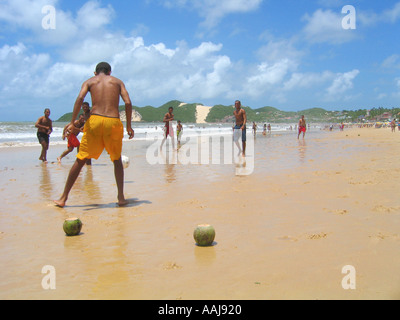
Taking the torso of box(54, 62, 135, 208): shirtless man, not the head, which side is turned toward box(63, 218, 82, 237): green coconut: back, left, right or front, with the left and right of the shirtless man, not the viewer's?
back

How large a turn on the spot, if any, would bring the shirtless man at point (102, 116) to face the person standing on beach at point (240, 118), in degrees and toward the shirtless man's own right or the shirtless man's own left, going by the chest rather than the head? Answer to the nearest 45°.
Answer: approximately 45° to the shirtless man's own right

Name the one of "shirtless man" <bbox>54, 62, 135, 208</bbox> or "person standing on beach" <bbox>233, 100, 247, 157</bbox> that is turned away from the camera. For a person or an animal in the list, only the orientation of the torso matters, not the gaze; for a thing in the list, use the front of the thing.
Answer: the shirtless man

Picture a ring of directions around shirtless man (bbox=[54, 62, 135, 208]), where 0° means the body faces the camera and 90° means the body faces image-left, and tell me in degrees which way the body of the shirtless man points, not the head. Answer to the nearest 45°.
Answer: approximately 180°

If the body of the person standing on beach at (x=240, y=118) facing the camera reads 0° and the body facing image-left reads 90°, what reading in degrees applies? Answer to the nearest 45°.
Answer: approximately 45°

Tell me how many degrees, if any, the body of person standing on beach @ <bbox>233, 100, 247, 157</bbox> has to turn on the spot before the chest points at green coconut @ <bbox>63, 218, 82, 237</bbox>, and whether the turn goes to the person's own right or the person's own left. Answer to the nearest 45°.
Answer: approximately 45° to the person's own left

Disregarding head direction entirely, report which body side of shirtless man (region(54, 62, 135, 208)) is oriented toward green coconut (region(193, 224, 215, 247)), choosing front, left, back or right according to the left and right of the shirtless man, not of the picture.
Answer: back

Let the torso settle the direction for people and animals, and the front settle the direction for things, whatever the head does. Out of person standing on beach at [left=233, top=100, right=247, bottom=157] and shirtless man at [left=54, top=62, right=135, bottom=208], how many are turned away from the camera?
1

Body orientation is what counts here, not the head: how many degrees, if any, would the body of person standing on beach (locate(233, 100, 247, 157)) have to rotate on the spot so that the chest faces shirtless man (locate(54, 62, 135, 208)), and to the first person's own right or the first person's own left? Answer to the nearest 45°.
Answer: approximately 45° to the first person's own left
